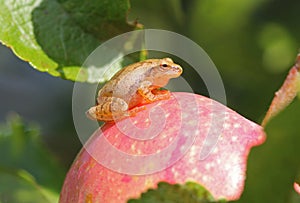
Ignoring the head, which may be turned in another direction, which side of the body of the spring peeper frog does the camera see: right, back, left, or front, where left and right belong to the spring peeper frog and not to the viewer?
right
